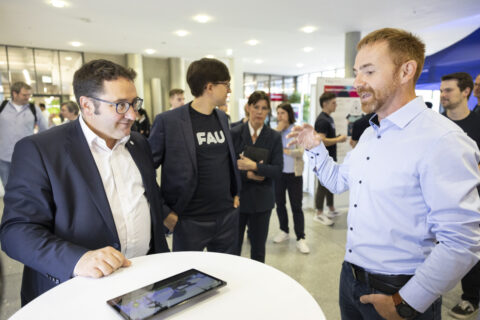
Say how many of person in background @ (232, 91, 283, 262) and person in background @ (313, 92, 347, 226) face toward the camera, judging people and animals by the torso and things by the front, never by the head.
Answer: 1

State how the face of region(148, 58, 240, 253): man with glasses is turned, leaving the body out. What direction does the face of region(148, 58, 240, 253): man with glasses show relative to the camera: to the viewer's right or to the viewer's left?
to the viewer's right

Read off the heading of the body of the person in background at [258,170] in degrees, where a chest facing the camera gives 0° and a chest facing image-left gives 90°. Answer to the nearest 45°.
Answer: approximately 0°

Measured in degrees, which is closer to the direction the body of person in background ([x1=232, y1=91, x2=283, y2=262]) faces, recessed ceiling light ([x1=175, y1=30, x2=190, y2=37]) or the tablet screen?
the tablet screen

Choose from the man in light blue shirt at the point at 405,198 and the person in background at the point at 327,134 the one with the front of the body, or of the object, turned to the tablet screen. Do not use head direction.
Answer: the man in light blue shirt

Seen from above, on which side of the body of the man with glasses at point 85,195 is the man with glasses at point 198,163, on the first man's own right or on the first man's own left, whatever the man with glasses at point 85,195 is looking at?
on the first man's own left

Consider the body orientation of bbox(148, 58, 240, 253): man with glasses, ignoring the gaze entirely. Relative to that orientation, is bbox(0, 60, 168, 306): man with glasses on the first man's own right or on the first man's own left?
on the first man's own right
